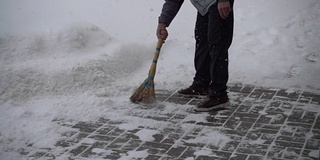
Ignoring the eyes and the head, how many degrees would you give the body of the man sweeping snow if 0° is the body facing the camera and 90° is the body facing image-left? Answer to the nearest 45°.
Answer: approximately 45°
